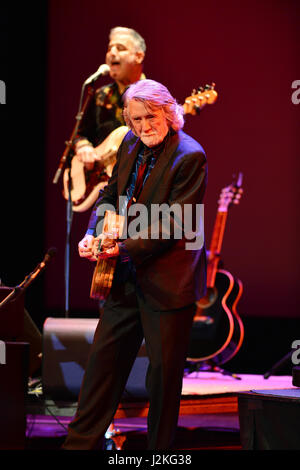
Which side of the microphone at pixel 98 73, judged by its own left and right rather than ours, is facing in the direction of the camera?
right

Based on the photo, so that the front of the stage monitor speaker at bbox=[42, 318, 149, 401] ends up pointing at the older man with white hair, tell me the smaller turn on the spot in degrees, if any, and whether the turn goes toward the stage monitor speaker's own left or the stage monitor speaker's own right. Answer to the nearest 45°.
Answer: approximately 135° to the stage monitor speaker's own right

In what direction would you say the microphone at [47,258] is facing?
to the viewer's right

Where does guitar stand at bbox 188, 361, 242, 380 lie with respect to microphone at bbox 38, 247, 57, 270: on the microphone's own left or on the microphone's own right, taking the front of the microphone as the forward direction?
on the microphone's own left

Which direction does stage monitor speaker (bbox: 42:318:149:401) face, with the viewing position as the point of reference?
facing away from the viewer

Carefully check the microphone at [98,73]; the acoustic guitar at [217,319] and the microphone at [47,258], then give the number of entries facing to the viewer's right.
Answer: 2

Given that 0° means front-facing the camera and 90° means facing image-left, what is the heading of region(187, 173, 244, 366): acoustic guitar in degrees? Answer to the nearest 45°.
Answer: approximately 45°

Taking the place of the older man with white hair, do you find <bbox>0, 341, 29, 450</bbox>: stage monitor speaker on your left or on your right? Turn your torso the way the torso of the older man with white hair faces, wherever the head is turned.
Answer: on your right

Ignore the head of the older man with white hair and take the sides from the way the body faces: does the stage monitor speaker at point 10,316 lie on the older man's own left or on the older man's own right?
on the older man's own right
